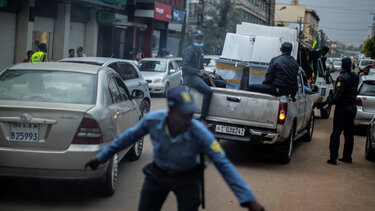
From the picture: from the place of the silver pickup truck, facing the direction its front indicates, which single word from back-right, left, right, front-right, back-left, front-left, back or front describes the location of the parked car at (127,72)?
left

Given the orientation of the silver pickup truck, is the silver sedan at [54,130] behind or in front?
behind

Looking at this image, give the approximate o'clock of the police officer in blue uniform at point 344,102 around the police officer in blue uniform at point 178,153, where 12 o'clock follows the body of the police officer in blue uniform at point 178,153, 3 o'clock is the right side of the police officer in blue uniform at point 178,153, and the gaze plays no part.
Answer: the police officer in blue uniform at point 344,102 is roughly at 7 o'clock from the police officer in blue uniform at point 178,153.

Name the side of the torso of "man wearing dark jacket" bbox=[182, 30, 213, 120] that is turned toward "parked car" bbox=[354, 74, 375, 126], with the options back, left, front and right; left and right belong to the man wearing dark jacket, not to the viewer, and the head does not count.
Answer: left

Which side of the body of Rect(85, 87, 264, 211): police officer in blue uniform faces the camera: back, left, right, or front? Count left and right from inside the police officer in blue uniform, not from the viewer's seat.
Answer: front

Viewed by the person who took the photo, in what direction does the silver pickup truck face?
facing away from the viewer and to the right of the viewer

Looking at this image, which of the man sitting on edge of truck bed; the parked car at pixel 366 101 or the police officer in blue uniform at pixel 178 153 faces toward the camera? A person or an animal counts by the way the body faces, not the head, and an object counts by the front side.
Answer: the police officer in blue uniform

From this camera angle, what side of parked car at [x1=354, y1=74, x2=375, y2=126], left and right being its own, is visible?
back

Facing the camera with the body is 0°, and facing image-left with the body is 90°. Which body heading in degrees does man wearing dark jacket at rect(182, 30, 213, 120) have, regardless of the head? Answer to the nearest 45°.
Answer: approximately 315°
